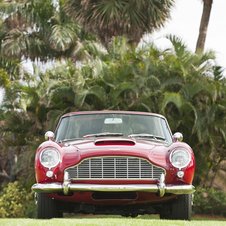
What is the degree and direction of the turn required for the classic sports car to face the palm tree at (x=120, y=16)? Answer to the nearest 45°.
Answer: approximately 180°

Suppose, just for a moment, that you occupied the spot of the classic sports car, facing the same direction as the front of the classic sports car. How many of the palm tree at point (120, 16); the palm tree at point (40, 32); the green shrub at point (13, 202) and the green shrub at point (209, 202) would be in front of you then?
0

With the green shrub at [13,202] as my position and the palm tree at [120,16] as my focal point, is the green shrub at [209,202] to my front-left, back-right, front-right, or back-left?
front-right

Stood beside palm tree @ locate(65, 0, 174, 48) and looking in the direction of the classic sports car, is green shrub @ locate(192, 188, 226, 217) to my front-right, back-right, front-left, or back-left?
front-left

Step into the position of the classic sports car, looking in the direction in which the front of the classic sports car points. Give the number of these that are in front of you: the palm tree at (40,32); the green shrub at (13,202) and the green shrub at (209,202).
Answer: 0

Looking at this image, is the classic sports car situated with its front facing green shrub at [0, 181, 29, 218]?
no

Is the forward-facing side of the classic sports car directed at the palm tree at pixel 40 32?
no

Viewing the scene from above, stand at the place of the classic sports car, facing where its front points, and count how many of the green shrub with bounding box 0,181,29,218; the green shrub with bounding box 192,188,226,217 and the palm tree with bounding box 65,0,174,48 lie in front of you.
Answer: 0

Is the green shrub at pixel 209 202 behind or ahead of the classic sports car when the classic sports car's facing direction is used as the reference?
behind

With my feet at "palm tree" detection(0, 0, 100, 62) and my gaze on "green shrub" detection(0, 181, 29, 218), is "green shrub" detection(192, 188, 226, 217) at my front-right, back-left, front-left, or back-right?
front-left

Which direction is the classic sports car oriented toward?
toward the camera
